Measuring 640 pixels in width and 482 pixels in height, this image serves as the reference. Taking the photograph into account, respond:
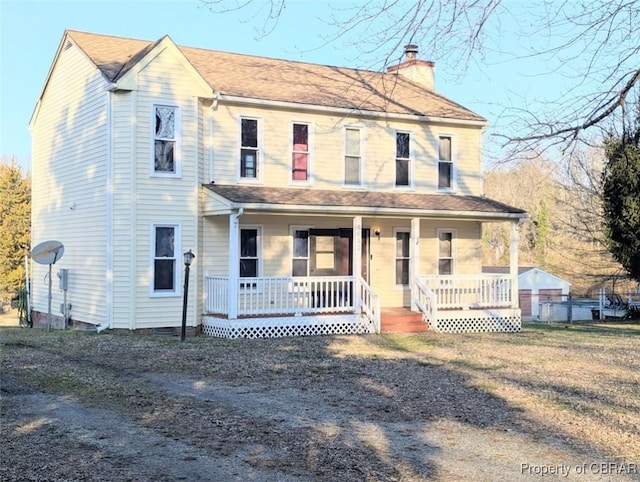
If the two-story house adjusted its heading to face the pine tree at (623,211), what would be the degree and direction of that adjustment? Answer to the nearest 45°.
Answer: approximately 45° to its left

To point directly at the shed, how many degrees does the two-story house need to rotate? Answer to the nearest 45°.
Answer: approximately 90° to its left

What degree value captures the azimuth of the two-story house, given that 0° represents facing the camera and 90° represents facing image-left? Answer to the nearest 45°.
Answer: approximately 315°
